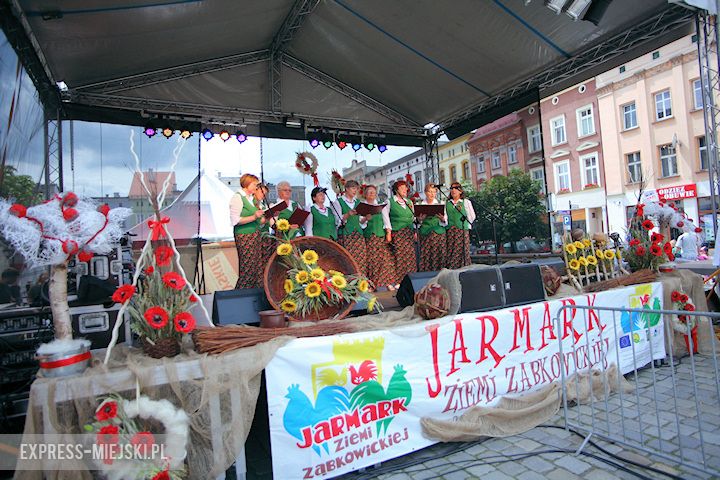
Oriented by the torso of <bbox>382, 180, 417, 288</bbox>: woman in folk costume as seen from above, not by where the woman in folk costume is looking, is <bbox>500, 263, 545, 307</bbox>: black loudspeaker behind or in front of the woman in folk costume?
in front

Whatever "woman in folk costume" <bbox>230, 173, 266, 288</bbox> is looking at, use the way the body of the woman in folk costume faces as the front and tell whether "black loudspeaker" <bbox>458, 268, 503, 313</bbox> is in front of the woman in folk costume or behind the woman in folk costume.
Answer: in front

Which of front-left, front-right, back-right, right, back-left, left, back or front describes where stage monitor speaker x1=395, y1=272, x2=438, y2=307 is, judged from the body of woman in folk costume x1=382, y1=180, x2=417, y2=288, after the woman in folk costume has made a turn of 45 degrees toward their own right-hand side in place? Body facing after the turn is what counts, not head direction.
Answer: front

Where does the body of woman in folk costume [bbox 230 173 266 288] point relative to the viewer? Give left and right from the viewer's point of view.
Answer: facing the viewer and to the right of the viewer

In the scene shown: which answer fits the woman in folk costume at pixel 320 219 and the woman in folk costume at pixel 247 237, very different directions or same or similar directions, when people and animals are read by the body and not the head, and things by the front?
same or similar directions

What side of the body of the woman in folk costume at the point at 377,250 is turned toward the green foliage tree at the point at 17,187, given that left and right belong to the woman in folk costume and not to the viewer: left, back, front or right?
right

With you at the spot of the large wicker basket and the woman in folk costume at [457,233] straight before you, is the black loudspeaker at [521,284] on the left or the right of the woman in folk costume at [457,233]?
right

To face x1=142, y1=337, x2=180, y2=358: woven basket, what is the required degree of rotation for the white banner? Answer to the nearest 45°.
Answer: approximately 90° to its right

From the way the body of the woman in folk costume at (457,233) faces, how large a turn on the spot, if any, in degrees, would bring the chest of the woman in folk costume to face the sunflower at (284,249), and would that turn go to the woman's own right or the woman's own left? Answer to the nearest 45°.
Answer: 0° — they already face it

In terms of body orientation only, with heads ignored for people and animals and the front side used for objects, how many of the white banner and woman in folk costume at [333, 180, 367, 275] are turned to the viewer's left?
0

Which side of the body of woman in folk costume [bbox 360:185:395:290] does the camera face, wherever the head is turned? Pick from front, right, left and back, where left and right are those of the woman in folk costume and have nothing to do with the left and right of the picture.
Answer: front

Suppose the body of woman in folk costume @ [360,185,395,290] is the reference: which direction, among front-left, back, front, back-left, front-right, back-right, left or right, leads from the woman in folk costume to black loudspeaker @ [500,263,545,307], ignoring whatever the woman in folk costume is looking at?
front-left

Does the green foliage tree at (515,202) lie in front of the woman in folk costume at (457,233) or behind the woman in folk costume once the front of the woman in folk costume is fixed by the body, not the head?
behind

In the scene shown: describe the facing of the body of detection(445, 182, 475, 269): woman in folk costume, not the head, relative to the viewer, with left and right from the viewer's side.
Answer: facing the viewer and to the left of the viewer

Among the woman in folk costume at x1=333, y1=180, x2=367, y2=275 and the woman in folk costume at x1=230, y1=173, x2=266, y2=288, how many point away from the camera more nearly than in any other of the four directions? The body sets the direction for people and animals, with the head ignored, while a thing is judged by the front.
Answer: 0
